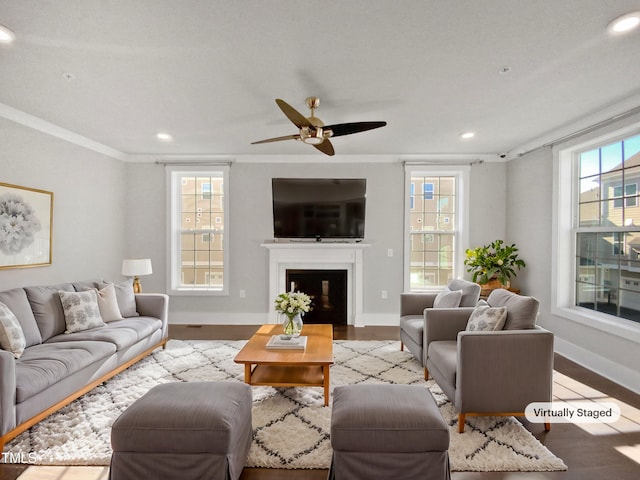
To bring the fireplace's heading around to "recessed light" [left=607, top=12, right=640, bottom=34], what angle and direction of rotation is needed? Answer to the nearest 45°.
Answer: approximately 45° to its left

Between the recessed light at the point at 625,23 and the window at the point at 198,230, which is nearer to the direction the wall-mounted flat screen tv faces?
the recessed light

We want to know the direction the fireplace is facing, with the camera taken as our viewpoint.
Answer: facing the viewer

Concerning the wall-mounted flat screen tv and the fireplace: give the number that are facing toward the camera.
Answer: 2

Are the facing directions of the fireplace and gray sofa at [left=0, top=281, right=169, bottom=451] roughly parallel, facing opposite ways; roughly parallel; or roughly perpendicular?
roughly perpendicular

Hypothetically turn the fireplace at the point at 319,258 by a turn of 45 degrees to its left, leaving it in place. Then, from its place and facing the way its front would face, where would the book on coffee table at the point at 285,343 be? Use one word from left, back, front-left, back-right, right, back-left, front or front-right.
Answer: front-right

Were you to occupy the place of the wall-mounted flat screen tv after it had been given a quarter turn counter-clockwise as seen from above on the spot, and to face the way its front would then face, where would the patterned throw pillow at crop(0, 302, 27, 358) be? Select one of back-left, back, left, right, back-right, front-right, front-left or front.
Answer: back-right

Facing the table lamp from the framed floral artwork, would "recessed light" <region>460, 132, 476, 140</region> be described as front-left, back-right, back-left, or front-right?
front-right

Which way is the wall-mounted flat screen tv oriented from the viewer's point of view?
toward the camera

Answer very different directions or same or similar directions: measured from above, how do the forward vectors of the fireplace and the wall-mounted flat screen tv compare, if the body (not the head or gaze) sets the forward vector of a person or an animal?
same or similar directions

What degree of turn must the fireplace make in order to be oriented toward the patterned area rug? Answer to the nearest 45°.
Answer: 0° — it already faces it

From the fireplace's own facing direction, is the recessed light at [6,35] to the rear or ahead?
ahead

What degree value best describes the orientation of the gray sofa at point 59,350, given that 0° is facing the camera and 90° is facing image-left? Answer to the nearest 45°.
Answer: approximately 315°

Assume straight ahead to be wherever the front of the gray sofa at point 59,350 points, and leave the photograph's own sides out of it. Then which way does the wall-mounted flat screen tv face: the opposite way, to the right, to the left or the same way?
to the right

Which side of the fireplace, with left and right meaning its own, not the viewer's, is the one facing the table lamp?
right

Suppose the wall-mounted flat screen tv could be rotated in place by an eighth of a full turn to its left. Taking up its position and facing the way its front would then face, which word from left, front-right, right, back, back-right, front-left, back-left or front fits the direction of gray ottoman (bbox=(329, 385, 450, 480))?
front-right

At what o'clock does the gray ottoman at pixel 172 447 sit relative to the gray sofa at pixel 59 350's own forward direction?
The gray ottoman is roughly at 1 o'clock from the gray sofa.

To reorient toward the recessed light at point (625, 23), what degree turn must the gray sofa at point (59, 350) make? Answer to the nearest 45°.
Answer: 0° — it already faces it
